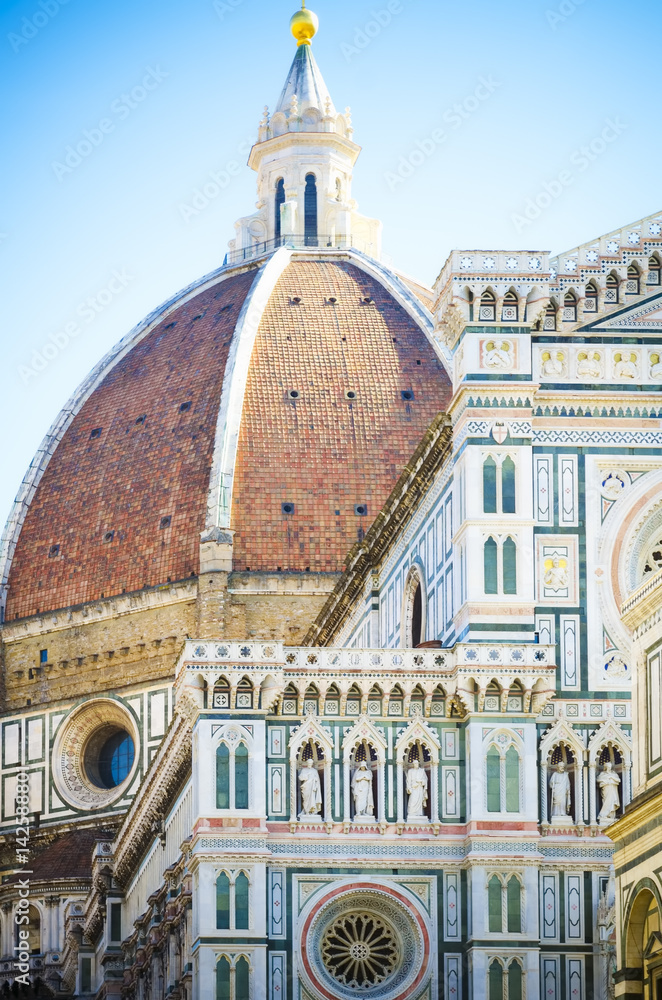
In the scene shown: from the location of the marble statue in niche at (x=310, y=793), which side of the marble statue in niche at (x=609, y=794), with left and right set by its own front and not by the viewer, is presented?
right

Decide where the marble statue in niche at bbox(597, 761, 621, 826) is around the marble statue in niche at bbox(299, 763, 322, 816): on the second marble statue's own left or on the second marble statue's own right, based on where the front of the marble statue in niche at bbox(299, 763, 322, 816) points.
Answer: on the second marble statue's own left

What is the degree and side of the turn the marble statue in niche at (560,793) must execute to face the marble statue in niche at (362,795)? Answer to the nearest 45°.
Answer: approximately 90° to its right

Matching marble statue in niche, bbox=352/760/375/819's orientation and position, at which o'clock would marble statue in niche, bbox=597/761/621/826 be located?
marble statue in niche, bbox=597/761/621/826 is roughly at 9 o'clock from marble statue in niche, bbox=352/760/375/819.

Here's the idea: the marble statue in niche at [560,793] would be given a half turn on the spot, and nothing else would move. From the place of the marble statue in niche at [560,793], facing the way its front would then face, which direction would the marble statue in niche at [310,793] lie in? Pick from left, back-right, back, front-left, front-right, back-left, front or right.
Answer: left

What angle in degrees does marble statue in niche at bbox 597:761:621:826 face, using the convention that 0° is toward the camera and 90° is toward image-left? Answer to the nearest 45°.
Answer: approximately 0°

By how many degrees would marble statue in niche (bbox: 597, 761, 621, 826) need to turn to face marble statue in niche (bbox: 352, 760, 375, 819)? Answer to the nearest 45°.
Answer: approximately 90° to its right
